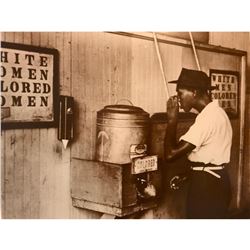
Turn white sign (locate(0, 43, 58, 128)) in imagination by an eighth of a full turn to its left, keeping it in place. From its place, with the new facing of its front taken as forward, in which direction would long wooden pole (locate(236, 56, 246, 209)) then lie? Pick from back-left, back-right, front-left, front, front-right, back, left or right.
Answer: front

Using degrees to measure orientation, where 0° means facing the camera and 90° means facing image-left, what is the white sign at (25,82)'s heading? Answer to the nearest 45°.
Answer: approximately 315°
